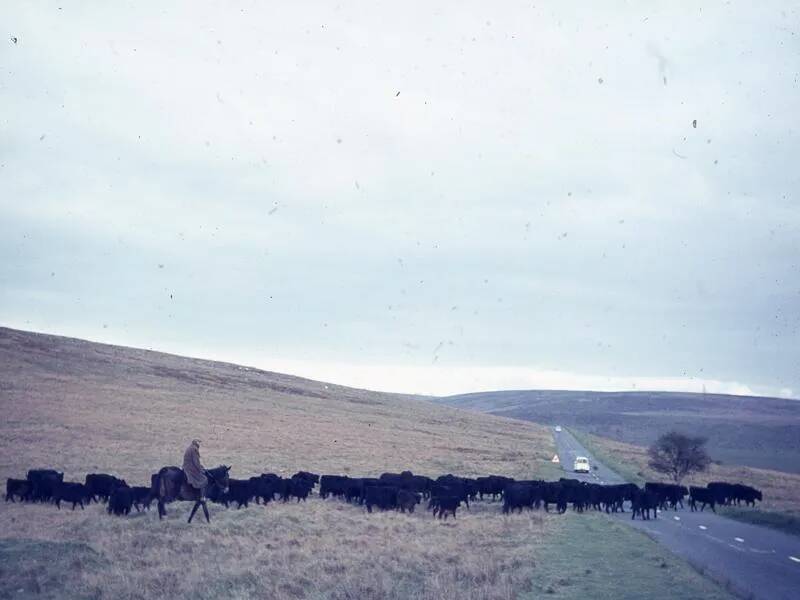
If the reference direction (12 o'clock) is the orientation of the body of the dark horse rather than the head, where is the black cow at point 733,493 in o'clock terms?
The black cow is roughly at 11 o'clock from the dark horse.

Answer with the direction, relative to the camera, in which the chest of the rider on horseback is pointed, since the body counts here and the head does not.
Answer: to the viewer's right
